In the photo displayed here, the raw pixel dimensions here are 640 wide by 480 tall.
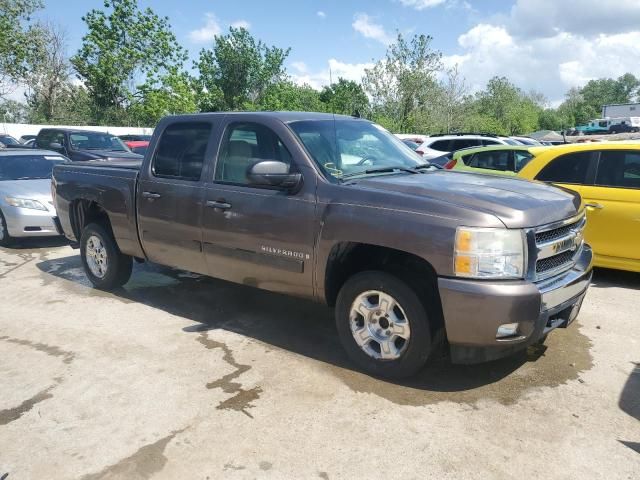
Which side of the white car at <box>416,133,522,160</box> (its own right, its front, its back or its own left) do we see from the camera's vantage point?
right

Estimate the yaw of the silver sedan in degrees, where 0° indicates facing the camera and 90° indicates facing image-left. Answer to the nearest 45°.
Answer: approximately 315°

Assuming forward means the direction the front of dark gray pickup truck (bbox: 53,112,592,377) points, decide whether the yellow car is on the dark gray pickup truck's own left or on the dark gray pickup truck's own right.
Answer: on the dark gray pickup truck's own left

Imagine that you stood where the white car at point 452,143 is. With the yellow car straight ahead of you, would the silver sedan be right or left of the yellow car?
right

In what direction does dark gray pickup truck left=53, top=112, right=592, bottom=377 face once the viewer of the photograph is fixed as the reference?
facing the viewer and to the right of the viewer

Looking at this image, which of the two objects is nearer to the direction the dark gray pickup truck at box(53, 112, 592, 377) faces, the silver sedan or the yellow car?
the yellow car

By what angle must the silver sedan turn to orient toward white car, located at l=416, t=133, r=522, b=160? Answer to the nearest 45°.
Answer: approximately 45° to its left

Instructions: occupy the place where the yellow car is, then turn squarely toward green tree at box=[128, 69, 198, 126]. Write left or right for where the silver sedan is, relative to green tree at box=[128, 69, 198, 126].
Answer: left

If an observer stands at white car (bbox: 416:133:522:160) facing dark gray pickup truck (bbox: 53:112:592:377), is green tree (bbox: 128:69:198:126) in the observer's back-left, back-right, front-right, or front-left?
back-right

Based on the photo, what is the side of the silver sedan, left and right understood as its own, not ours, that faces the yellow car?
front

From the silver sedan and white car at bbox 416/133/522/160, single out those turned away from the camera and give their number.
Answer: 0

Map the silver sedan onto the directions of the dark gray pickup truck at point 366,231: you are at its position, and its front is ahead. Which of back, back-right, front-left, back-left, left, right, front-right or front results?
back

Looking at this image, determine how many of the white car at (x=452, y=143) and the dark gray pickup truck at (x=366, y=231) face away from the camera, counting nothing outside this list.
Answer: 0

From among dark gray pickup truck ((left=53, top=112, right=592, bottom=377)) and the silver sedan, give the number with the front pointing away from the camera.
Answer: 0
